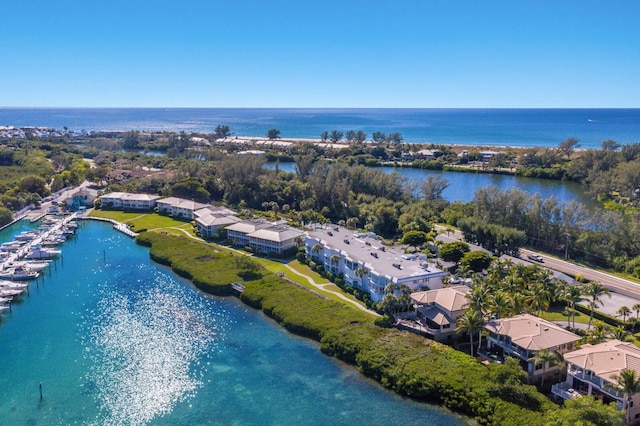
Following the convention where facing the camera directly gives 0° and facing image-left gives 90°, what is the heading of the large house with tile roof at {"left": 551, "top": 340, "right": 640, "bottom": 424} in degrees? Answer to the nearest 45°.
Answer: approximately 45°

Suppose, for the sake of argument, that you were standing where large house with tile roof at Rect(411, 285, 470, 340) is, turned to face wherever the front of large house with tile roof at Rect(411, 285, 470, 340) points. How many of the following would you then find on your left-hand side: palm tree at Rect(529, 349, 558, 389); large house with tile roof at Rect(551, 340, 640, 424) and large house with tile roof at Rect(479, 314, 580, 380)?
3

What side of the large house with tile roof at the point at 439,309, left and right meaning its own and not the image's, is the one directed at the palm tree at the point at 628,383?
left

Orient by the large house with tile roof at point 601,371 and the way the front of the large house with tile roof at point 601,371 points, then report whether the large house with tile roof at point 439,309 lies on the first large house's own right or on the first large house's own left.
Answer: on the first large house's own right

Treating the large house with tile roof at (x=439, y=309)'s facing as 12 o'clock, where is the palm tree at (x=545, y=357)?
The palm tree is roughly at 9 o'clock from the large house with tile roof.

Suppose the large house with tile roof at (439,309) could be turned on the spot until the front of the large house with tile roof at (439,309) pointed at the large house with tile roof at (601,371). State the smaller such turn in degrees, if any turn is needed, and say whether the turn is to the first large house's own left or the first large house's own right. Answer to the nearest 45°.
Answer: approximately 90° to the first large house's own left

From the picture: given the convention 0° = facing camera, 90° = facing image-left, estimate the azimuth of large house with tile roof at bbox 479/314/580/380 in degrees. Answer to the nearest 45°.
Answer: approximately 45°

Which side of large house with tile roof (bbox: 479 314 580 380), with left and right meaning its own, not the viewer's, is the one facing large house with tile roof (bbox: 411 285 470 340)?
right

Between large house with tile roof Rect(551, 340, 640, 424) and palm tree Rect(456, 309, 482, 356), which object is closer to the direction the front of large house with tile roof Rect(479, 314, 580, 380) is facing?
the palm tree

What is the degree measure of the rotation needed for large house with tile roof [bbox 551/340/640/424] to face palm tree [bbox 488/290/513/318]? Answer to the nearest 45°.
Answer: approximately 90° to its right
